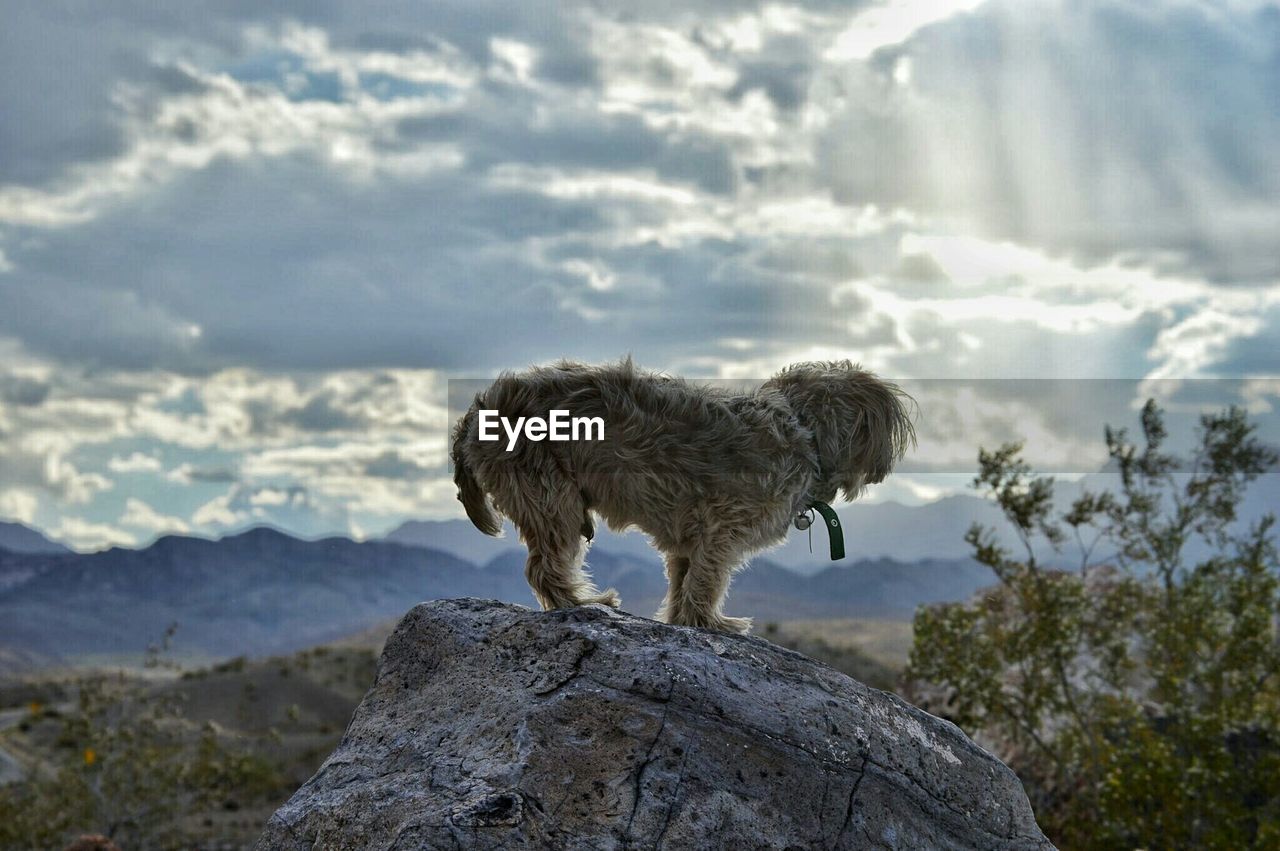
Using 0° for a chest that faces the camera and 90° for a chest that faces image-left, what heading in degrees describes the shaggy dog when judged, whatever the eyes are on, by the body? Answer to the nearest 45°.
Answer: approximately 270°
